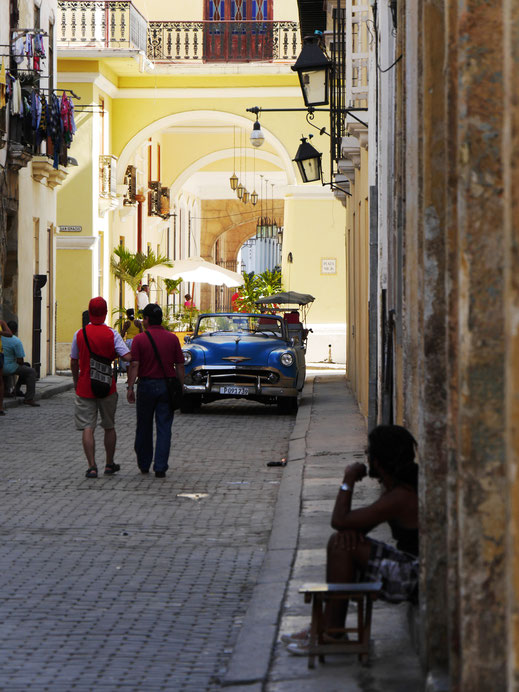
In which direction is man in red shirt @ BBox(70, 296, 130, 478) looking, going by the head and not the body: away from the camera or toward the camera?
away from the camera

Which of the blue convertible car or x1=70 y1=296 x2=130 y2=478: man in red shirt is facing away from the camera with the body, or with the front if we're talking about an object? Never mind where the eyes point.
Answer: the man in red shirt

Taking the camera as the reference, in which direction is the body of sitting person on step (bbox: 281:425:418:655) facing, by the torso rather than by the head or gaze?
to the viewer's left

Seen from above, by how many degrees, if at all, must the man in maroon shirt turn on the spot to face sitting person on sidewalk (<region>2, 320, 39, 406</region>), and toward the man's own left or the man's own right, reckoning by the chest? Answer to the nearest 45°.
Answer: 0° — they already face them

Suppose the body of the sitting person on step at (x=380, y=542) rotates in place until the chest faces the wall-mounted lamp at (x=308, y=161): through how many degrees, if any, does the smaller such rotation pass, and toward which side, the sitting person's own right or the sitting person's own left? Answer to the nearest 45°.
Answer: approximately 90° to the sitting person's own right

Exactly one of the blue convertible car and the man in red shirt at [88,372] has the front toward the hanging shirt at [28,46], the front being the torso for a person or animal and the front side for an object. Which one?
the man in red shirt

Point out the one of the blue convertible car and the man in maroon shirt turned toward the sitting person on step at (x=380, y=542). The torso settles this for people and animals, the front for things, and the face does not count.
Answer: the blue convertible car

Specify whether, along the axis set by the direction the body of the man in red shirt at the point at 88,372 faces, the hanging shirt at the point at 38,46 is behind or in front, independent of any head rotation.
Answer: in front

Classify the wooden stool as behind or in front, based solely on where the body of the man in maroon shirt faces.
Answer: behind

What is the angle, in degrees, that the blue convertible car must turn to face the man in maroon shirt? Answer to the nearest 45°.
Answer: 0° — it already faces them

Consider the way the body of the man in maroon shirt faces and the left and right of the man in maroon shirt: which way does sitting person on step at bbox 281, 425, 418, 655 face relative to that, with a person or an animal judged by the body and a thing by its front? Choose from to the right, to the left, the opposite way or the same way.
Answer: to the left

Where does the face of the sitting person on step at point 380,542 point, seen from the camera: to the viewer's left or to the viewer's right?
to the viewer's left
